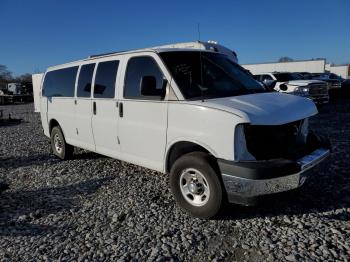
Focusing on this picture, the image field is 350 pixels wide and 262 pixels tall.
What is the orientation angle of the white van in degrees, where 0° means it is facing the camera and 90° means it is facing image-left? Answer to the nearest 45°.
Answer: approximately 315°

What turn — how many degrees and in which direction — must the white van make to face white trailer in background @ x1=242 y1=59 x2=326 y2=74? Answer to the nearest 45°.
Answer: approximately 135° to its left
